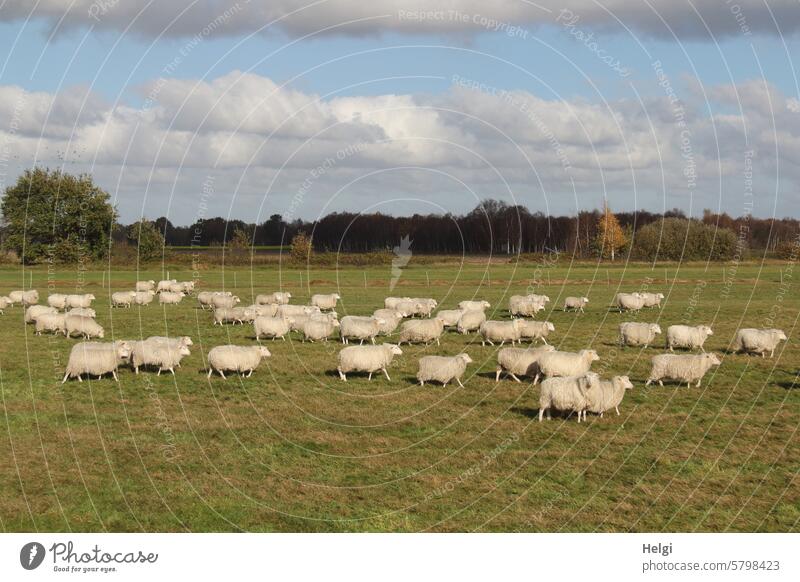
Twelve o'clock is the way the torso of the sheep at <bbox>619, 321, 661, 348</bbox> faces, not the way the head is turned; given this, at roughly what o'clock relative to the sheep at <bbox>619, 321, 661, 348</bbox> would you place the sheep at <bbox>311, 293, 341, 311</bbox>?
the sheep at <bbox>311, 293, 341, 311</bbox> is roughly at 7 o'clock from the sheep at <bbox>619, 321, 661, 348</bbox>.

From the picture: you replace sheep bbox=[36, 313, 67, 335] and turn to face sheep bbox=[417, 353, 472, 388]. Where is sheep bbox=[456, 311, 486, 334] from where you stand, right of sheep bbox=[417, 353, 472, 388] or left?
left

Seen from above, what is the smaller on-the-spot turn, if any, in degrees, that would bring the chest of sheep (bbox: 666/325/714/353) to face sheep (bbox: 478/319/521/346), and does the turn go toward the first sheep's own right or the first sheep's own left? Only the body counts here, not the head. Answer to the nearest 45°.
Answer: approximately 180°

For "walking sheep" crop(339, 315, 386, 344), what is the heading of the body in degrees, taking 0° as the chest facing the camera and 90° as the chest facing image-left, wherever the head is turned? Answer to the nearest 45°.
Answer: approximately 270°

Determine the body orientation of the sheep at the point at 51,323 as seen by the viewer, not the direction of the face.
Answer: to the viewer's right

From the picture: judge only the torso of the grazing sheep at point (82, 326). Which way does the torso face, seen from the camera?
to the viewer's right

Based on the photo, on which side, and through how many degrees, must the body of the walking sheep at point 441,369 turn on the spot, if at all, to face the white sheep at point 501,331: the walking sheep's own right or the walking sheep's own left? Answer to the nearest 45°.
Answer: approximately 90° to the walking sheep's own left

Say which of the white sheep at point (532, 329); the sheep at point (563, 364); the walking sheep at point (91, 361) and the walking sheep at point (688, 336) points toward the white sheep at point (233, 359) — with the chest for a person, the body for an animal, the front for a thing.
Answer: the walking sheep at point (91, 361)

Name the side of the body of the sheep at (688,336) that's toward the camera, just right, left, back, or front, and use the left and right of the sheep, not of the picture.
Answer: right

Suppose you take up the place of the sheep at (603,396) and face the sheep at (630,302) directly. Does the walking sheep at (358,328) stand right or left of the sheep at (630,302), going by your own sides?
left

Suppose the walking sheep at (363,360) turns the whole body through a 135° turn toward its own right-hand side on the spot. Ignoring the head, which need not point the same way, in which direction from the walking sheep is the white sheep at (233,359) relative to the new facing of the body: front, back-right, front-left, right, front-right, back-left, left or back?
front-right

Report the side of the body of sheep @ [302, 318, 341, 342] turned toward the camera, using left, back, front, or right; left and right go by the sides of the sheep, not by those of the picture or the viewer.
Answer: right
